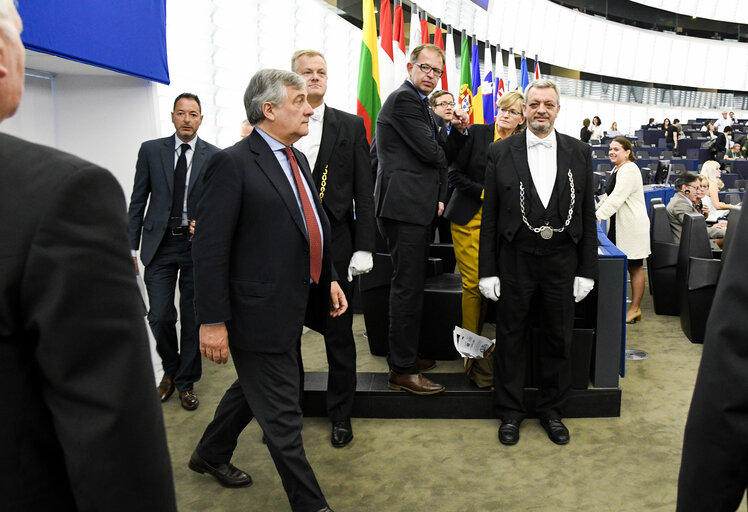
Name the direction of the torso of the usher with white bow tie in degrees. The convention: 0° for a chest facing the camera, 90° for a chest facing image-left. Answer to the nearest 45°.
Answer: approximately 0°

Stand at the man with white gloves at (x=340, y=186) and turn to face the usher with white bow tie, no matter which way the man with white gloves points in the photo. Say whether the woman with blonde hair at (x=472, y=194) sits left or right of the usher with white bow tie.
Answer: left

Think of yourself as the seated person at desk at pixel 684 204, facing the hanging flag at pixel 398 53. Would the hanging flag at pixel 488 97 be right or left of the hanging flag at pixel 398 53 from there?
right

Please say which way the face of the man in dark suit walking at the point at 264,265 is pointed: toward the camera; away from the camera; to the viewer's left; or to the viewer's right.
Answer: to the viewer's right

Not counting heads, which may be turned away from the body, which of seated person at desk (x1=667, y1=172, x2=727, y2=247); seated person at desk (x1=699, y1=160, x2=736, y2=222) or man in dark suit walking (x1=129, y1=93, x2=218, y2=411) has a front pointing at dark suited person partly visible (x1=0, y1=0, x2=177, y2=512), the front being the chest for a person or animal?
the man in dark suit walking

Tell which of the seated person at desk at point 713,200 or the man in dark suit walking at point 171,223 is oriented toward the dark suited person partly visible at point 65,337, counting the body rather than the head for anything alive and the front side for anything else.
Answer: the man in dark suit walking

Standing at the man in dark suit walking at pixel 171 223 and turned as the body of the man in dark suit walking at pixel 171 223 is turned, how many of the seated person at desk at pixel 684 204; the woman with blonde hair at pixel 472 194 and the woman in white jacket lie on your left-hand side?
3
